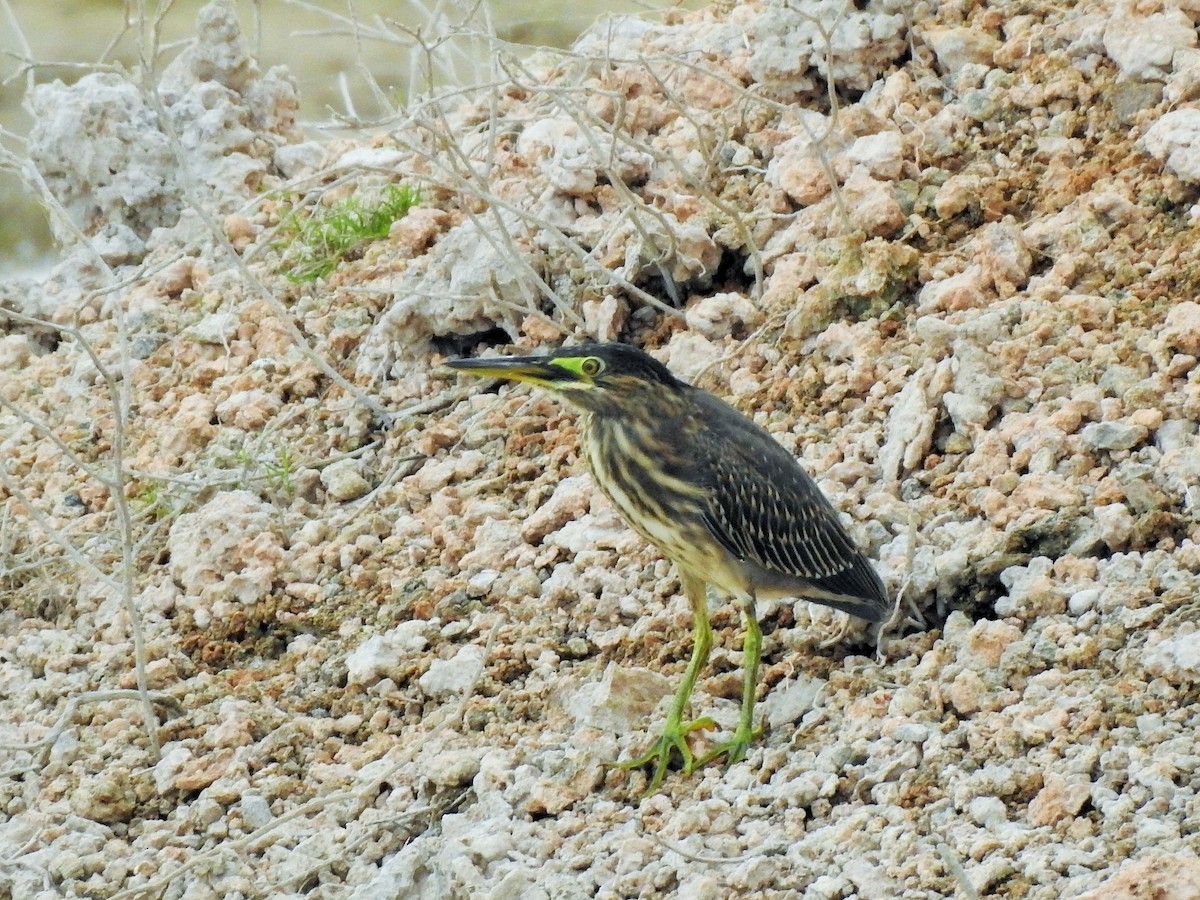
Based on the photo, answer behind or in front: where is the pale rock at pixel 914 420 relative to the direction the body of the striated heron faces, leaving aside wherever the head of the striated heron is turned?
behind

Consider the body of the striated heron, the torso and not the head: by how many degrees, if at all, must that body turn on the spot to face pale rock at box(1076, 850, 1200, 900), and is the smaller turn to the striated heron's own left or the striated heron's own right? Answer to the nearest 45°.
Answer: approximately 135° to the striated heron's own left

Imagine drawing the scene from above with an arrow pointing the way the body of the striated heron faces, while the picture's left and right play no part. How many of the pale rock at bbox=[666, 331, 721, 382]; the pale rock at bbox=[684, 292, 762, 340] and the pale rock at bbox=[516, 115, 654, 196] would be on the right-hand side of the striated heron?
3

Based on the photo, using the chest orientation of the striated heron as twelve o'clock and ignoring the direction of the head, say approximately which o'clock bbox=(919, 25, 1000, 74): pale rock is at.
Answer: The pale rock is roughly at 4 o'clock from the striated heron.

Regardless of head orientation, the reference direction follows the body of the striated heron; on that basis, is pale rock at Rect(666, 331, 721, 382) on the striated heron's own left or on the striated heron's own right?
on the striated heron's own right

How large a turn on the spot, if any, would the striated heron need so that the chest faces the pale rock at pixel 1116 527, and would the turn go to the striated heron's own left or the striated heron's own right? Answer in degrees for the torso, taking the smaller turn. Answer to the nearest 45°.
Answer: approximately 180°

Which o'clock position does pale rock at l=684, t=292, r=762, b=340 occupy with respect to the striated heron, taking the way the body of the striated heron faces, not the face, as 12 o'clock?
The pale rock is roughly at 3 o'clock from the striated heron.

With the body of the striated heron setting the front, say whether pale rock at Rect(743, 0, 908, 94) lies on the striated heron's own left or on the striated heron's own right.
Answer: on the striated heron's own right

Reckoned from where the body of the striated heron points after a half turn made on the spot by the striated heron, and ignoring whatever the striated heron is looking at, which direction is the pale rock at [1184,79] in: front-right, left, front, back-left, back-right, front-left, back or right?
front-left

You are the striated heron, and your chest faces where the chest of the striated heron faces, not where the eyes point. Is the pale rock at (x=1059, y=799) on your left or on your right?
on your left

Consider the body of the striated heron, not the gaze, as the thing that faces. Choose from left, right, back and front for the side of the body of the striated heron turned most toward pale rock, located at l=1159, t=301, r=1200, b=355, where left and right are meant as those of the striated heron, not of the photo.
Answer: back

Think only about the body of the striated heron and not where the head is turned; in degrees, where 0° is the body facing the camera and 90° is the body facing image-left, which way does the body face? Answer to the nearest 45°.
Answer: approximately 90°

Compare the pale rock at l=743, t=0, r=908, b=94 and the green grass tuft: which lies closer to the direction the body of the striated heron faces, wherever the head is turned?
the green grass tuft
